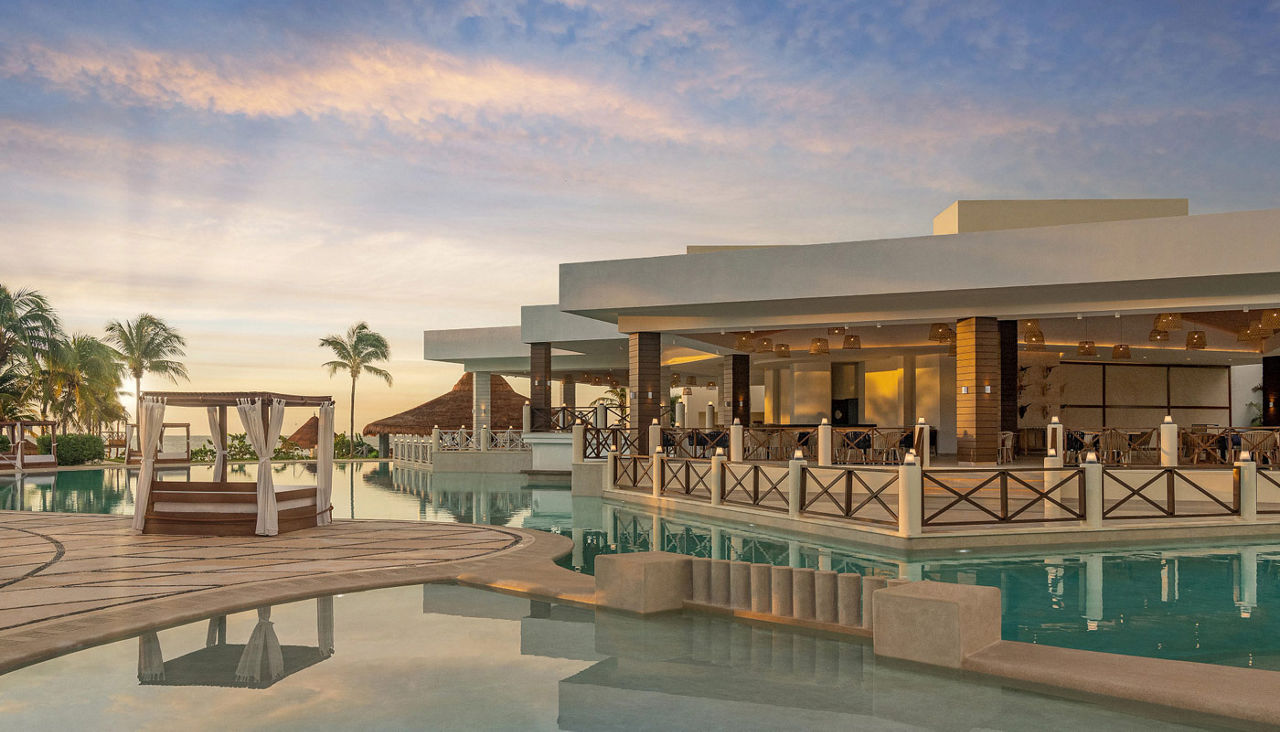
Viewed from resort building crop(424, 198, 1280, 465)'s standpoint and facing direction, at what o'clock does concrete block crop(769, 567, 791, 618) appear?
The concrete block is roughly at 11 o'clock from the resort building.

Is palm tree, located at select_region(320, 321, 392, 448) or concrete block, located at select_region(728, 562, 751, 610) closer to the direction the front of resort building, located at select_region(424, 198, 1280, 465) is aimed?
the concrete block

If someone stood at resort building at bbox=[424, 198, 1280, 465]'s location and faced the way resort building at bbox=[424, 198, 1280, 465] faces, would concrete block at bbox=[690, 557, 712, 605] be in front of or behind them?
in front

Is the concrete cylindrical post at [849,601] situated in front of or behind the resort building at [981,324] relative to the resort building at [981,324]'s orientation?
in front

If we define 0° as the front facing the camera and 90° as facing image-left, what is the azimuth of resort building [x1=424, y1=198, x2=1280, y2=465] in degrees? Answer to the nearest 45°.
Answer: approximately 45°

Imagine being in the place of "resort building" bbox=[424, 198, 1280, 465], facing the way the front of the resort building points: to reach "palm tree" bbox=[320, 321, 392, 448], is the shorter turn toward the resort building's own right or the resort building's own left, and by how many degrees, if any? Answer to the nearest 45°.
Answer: approximately 90° to the resort building's own right

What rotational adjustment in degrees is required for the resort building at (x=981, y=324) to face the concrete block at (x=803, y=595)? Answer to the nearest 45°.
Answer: approximately 45° to its left

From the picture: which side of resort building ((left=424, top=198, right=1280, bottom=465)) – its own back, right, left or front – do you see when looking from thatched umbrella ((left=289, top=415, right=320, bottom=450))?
right

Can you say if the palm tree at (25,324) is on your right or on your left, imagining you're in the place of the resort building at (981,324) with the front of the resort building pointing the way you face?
on your right

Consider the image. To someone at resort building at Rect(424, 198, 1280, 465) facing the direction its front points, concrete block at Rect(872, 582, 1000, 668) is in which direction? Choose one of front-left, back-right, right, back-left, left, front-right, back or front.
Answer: front-left
